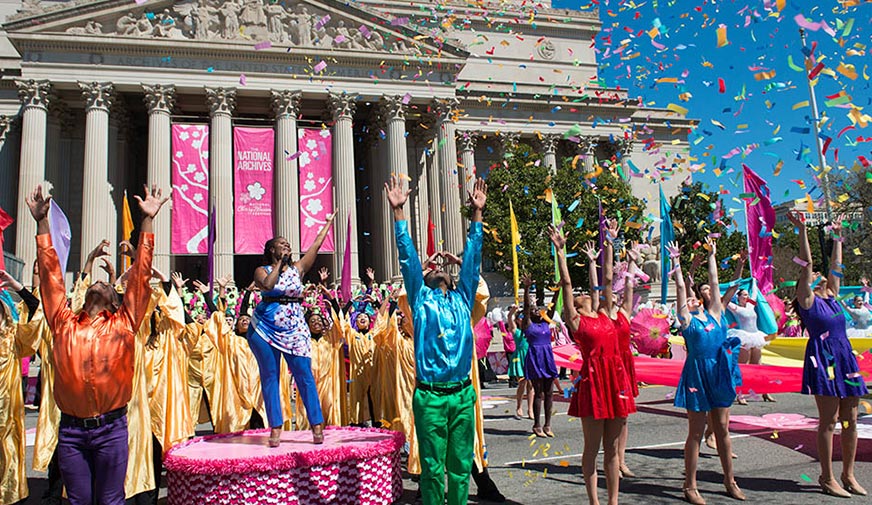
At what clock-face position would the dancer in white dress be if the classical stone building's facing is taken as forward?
The dancer in white dress is roughly at 11 o'clock from the classical stone building.

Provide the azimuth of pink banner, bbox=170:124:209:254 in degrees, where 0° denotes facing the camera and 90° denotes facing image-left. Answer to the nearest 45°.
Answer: approximately 0°

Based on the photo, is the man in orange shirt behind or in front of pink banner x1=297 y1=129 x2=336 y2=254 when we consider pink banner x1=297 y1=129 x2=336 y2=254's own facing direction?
in front
